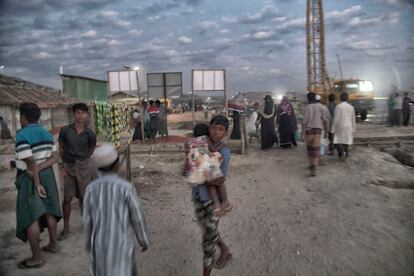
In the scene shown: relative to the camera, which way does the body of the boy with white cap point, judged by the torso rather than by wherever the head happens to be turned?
away from the camera

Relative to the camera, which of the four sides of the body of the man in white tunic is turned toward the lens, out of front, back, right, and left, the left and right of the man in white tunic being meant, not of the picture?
back

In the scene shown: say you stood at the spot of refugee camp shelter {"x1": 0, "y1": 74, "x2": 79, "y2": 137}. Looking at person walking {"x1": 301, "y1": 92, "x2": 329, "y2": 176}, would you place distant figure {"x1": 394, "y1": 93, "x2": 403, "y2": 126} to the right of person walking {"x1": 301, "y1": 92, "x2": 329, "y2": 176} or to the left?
left

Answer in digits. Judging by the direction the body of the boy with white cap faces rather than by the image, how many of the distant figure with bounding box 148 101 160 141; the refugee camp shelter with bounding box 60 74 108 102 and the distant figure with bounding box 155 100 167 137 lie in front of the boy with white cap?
3

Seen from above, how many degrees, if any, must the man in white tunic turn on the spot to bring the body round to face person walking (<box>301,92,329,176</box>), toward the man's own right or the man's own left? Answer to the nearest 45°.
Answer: approximately 135° to the man's own left

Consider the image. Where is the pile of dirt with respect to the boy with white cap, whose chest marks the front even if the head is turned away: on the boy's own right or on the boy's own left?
on the boy's own right

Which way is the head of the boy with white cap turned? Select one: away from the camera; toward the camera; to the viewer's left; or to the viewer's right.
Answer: away from the camera

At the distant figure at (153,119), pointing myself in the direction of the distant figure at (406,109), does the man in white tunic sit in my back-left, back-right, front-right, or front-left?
front-right

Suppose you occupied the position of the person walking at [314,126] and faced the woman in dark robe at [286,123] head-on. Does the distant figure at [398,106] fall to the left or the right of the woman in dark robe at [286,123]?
right
